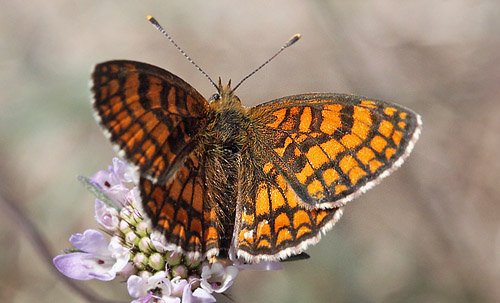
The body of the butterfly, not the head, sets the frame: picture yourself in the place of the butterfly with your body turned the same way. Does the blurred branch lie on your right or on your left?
on your left

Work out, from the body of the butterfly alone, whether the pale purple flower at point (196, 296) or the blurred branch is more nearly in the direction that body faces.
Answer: the blurred branch

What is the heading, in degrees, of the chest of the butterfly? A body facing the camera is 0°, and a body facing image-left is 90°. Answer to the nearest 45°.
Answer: approximately 180°
